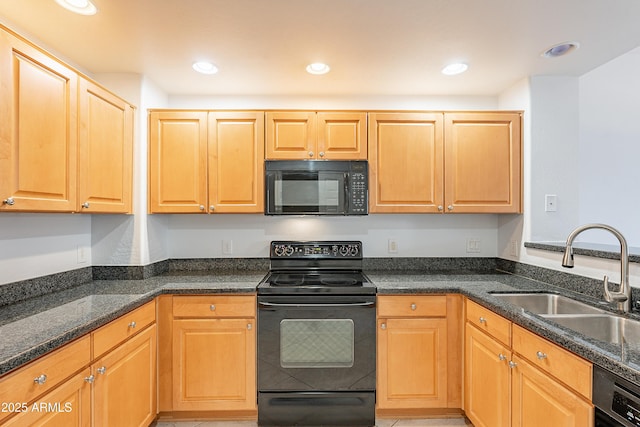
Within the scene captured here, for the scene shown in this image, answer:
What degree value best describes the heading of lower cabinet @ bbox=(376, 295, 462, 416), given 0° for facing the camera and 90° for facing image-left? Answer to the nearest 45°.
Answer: approximately 0°

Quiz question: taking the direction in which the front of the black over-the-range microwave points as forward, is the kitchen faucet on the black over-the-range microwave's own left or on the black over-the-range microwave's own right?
on the black over-the-range microwave's own left

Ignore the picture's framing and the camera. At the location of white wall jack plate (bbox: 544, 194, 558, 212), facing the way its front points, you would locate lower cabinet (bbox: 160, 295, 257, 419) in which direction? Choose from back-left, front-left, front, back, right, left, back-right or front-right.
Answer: front-right

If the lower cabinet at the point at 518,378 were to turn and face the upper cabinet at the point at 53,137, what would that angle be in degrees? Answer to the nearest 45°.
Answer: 0° — it already faces it

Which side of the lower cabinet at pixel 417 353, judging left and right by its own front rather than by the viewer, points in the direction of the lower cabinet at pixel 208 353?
right

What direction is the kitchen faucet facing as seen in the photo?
to the viewer's left
